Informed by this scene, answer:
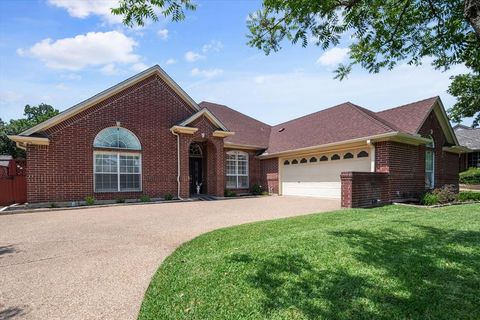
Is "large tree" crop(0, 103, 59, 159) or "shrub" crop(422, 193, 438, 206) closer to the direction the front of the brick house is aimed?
the shrub

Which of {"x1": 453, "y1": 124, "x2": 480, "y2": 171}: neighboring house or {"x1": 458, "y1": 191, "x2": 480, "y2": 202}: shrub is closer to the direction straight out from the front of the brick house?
the shrub

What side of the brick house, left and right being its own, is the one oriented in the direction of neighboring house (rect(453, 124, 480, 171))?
left

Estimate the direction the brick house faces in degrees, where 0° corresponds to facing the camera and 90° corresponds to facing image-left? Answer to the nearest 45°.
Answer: approximately 315°

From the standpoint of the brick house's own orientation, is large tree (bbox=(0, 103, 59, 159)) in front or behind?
behind
